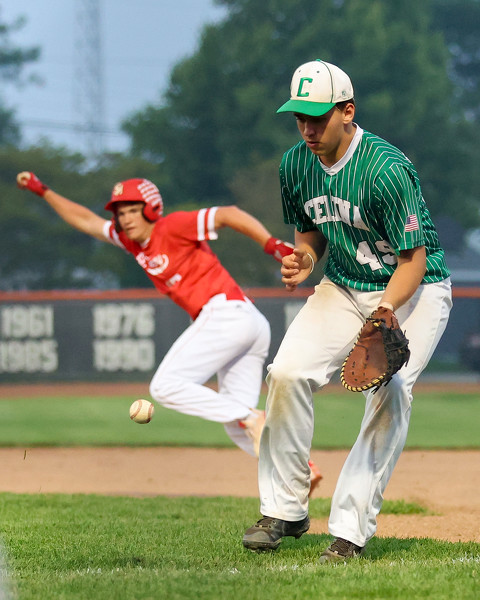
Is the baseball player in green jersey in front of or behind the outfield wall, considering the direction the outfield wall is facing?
in front

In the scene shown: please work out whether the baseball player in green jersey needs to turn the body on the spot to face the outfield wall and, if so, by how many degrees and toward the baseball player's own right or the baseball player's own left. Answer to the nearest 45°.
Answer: approximately 135° to the baseball player's own right

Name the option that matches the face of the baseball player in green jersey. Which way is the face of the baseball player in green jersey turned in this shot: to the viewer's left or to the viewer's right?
to the viewer's left

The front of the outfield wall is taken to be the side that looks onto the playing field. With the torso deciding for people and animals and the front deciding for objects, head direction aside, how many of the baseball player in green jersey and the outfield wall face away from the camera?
0

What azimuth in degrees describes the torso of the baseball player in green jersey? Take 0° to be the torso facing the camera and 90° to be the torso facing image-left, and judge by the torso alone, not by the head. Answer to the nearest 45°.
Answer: approximately 45°

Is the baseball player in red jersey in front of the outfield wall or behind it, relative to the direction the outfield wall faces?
in front

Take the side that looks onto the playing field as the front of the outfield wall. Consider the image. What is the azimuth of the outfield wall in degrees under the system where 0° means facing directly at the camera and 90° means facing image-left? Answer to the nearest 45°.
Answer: approximately 0°
